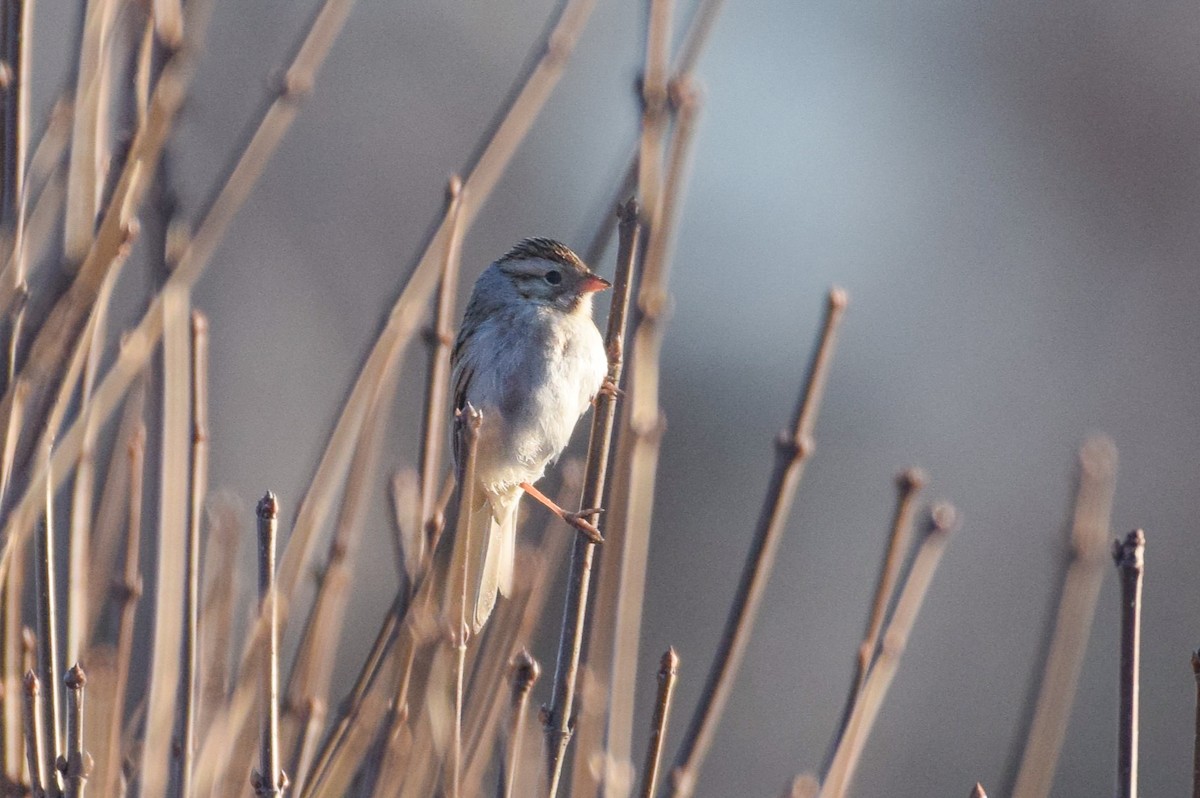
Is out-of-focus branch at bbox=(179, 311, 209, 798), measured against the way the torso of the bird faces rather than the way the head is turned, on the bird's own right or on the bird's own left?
on the bird's own right

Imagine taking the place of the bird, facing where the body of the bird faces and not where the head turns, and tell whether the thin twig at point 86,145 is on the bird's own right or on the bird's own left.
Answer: on the bird's own right

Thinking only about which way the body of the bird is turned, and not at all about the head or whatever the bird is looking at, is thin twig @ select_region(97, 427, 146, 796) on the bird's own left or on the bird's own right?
on the bird's own right

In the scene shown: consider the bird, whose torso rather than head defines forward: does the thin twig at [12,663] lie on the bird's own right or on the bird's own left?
on the bird's own right

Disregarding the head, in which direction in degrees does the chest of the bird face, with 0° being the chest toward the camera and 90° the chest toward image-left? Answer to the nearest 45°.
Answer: approximately 315°

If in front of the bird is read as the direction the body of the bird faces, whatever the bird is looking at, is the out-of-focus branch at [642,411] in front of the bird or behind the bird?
in front

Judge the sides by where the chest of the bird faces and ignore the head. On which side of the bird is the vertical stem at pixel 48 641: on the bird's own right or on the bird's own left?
on the bird's own right

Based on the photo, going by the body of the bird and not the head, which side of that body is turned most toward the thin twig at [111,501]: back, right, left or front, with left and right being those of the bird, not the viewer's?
right

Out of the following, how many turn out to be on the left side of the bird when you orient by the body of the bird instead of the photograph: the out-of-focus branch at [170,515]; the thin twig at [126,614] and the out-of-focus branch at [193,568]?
0

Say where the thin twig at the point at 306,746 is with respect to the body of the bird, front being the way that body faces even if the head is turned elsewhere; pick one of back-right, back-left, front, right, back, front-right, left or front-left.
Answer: front-right

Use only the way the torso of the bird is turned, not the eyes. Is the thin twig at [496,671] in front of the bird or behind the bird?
in front
